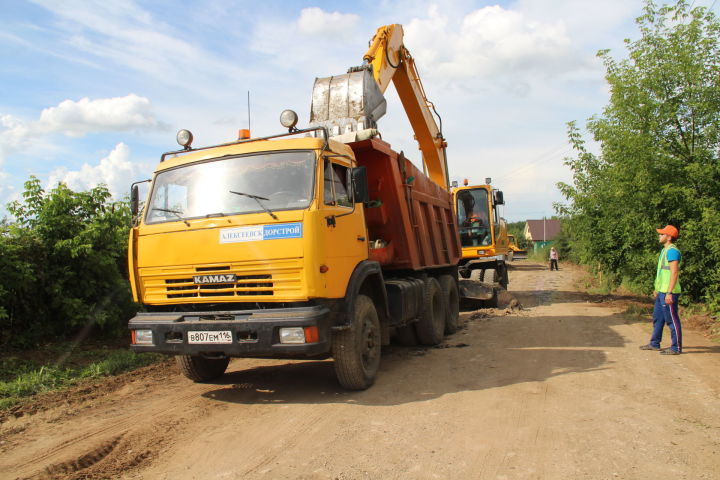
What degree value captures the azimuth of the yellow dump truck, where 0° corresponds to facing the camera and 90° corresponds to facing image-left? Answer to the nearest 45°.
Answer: approximately 45°

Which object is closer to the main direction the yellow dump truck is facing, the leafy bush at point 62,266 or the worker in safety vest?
the leafy bush

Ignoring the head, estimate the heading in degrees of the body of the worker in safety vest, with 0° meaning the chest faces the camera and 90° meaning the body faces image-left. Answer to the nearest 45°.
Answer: approximately 90°

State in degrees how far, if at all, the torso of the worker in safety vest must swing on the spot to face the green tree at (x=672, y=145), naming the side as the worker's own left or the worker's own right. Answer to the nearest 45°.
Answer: approximately 90° to the worker's own right

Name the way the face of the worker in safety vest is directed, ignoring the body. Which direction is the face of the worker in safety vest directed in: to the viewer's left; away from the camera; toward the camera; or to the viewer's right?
to the viewer's left

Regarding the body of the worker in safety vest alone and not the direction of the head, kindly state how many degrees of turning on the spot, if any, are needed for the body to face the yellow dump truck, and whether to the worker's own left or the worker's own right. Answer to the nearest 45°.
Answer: approximately 45° to the worker's own left

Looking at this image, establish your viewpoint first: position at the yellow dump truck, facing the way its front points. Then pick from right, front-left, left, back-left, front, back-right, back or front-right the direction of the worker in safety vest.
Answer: back-left

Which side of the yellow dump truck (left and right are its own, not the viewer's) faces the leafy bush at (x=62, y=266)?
right

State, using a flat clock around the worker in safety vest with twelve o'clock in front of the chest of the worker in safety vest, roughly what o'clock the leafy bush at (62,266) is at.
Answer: The leafy bush is roughly at 11 o'clock from the worker in safety vest.

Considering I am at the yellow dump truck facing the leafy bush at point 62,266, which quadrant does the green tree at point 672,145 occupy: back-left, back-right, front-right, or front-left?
back-right

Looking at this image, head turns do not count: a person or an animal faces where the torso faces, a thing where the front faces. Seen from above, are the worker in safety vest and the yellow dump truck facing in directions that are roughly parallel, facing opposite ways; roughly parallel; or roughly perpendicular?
roughly perpendicular
